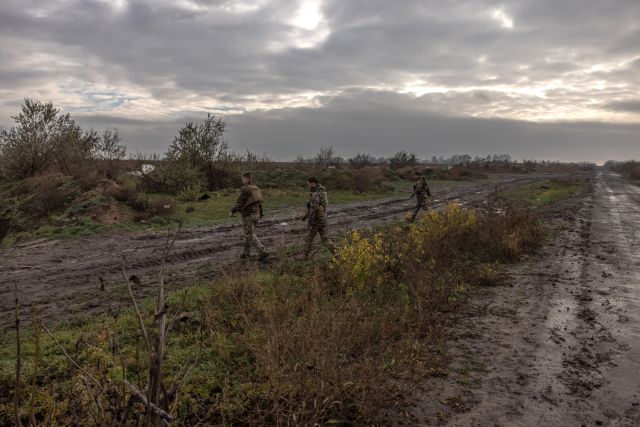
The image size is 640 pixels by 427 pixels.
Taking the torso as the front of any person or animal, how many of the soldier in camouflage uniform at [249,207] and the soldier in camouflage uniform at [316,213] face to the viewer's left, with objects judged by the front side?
2

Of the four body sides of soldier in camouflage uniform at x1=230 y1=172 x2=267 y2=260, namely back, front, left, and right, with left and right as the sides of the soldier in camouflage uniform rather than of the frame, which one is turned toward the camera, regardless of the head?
left

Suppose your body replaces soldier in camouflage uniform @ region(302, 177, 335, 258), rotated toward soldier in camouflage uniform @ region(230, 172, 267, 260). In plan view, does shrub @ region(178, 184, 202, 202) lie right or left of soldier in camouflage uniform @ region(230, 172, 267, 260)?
right

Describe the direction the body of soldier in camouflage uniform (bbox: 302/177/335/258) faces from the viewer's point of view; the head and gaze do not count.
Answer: to the viewer's left

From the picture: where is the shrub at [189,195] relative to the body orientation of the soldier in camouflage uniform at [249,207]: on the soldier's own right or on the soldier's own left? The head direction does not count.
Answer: on the soldier's own right
